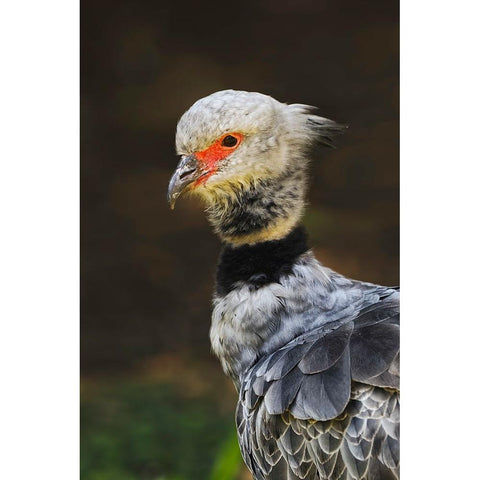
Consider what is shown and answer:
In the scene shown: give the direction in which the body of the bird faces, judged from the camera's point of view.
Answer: to the viewer's left
